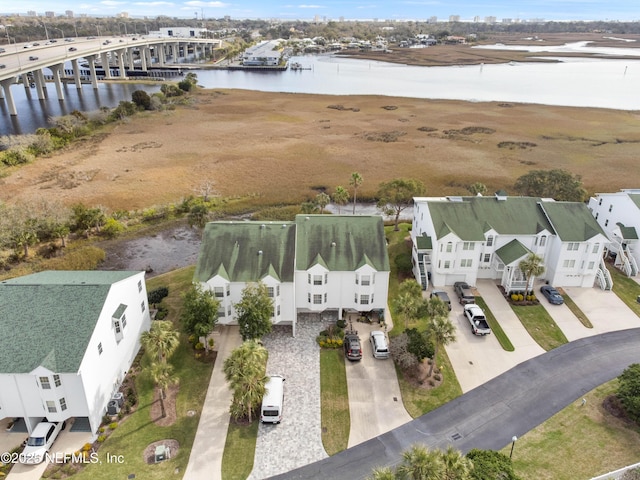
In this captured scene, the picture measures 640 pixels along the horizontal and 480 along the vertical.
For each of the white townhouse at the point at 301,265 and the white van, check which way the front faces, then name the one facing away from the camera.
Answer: the white van

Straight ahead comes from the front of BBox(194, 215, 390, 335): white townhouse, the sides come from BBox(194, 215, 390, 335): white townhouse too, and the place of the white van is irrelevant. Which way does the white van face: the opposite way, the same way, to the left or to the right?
the opposite way

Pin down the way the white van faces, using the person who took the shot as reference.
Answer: facing away from the viewer

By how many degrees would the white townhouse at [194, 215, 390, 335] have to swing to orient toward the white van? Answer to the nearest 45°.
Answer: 0° — it already faces it

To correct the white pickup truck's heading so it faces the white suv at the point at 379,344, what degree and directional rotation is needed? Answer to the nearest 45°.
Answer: approximately 90° to its left

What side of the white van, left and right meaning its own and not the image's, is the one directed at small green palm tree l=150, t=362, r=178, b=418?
left

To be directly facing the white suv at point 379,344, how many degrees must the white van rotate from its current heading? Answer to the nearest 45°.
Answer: approximately 45° to its right

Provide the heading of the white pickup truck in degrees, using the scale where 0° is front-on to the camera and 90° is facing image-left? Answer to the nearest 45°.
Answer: approximately 135°

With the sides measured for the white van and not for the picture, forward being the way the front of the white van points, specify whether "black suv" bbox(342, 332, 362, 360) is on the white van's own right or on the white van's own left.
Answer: on the white van's own right

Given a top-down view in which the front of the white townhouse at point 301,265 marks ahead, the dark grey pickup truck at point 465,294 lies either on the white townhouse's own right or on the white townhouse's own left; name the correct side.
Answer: on the white townhouse's own left

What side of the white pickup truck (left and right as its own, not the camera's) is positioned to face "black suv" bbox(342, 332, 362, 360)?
left
